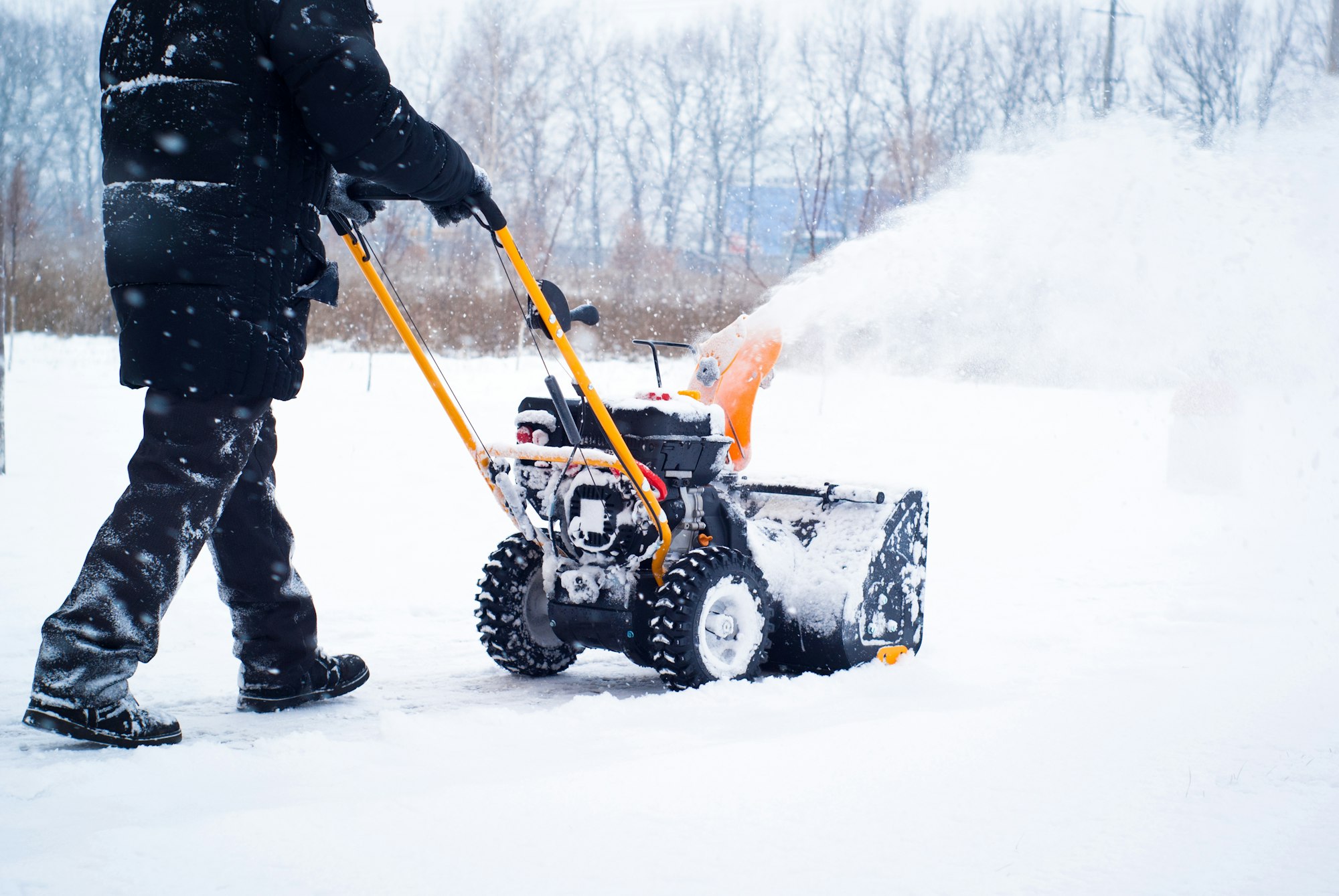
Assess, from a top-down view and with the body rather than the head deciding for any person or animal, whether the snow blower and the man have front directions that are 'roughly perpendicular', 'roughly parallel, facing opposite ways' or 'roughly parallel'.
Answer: roughly parallel

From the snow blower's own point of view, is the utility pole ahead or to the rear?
ahead

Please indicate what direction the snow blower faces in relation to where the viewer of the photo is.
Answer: facing away from the viewer and to the right of the viewer

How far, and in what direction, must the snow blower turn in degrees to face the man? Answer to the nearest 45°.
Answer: approximately 180°

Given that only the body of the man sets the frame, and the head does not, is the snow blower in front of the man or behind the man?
in front

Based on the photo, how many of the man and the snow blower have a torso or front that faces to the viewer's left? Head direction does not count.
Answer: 0

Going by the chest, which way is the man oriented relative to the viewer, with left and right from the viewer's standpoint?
facing away from the viewer and to the right of the viewer
